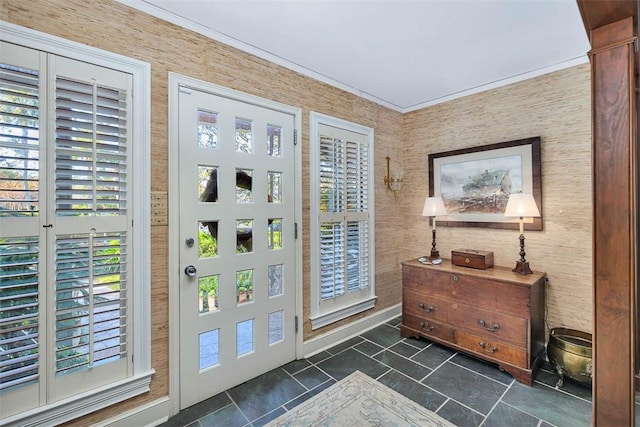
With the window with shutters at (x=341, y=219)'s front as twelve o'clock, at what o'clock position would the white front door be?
The white front door is roughly at 3 o'clock from the window with shutters.

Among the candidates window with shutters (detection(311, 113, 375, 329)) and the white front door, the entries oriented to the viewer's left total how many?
0

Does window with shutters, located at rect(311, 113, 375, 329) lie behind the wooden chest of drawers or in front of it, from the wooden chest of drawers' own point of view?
in front

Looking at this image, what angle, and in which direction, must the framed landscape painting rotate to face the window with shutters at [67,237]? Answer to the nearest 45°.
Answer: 0° — it already faces it

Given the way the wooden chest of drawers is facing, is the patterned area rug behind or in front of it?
in front

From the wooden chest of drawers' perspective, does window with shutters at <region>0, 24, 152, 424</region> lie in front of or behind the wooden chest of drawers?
in front

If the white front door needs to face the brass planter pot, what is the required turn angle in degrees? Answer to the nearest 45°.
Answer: approximately 45° to its left

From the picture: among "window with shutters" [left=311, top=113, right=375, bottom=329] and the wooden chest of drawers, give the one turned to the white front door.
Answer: the wooden chest of drawers
